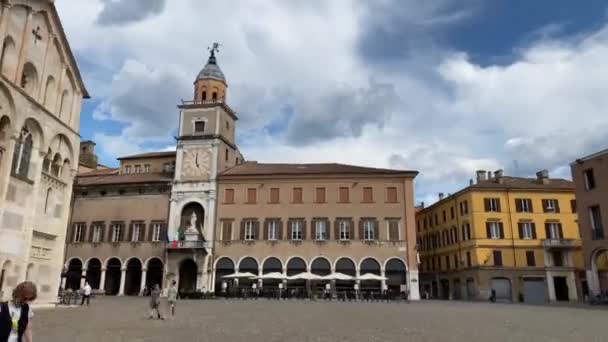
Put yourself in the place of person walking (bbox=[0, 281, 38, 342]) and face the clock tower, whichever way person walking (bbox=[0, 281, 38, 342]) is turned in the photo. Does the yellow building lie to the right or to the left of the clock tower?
right

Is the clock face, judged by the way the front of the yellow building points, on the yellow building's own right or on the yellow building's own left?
on the yellow building's own right

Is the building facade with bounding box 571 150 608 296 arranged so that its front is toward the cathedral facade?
yes

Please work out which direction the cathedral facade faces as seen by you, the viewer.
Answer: facing the viewer and to the right of the viewer

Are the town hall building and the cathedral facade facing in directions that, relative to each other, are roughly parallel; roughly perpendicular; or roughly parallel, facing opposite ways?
roughly perpendicular

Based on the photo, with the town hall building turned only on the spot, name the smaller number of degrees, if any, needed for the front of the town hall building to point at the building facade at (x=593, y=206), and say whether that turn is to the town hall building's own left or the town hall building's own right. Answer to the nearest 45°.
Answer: approximately 45° to the town hall building's own left

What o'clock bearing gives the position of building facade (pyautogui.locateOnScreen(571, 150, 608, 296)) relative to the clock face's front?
The building facade is roughly at 10 o'clock from the clock face.

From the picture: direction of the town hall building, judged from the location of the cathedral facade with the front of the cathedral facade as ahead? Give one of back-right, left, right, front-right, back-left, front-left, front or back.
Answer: left

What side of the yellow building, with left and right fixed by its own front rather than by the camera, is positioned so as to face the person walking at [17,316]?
front

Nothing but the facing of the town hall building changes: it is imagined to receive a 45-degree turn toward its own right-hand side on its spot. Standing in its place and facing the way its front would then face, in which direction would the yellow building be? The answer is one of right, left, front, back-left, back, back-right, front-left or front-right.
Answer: back-left

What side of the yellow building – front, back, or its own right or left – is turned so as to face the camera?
front

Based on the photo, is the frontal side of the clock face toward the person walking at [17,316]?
yes

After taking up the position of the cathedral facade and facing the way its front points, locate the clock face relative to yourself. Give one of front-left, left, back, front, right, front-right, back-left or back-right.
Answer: left
